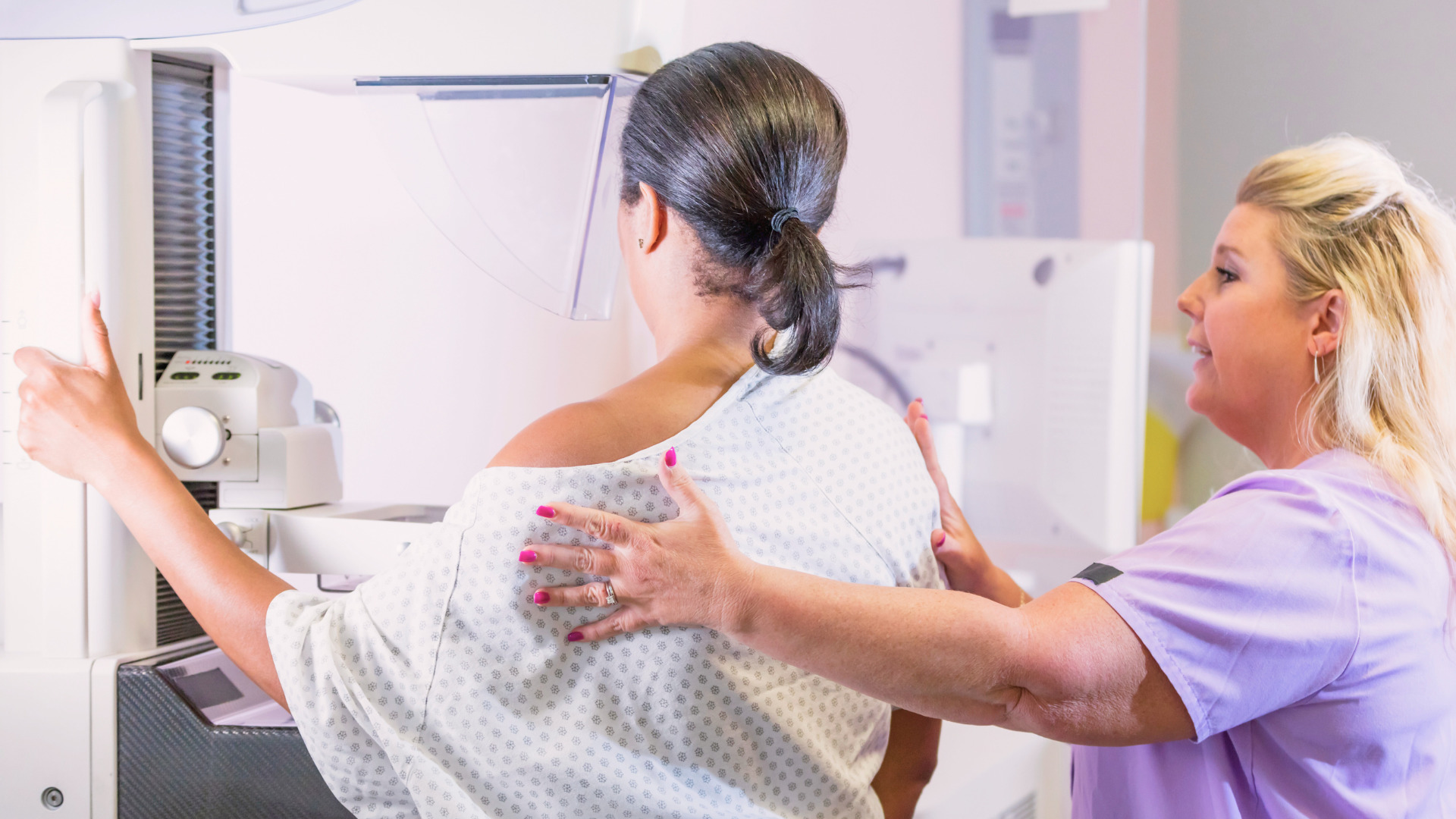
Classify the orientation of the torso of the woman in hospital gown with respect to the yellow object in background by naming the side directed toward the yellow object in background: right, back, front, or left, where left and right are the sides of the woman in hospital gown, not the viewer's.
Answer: right

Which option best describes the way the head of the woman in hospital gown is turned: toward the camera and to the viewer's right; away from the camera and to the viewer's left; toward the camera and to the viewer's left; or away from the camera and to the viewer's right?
away from the camera and to the viewer's left

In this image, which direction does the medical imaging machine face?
to the viewer's right

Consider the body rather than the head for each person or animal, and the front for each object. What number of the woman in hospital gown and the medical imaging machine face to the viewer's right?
1

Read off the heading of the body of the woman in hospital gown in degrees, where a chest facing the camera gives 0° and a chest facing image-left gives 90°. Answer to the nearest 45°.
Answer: approximately 135°
